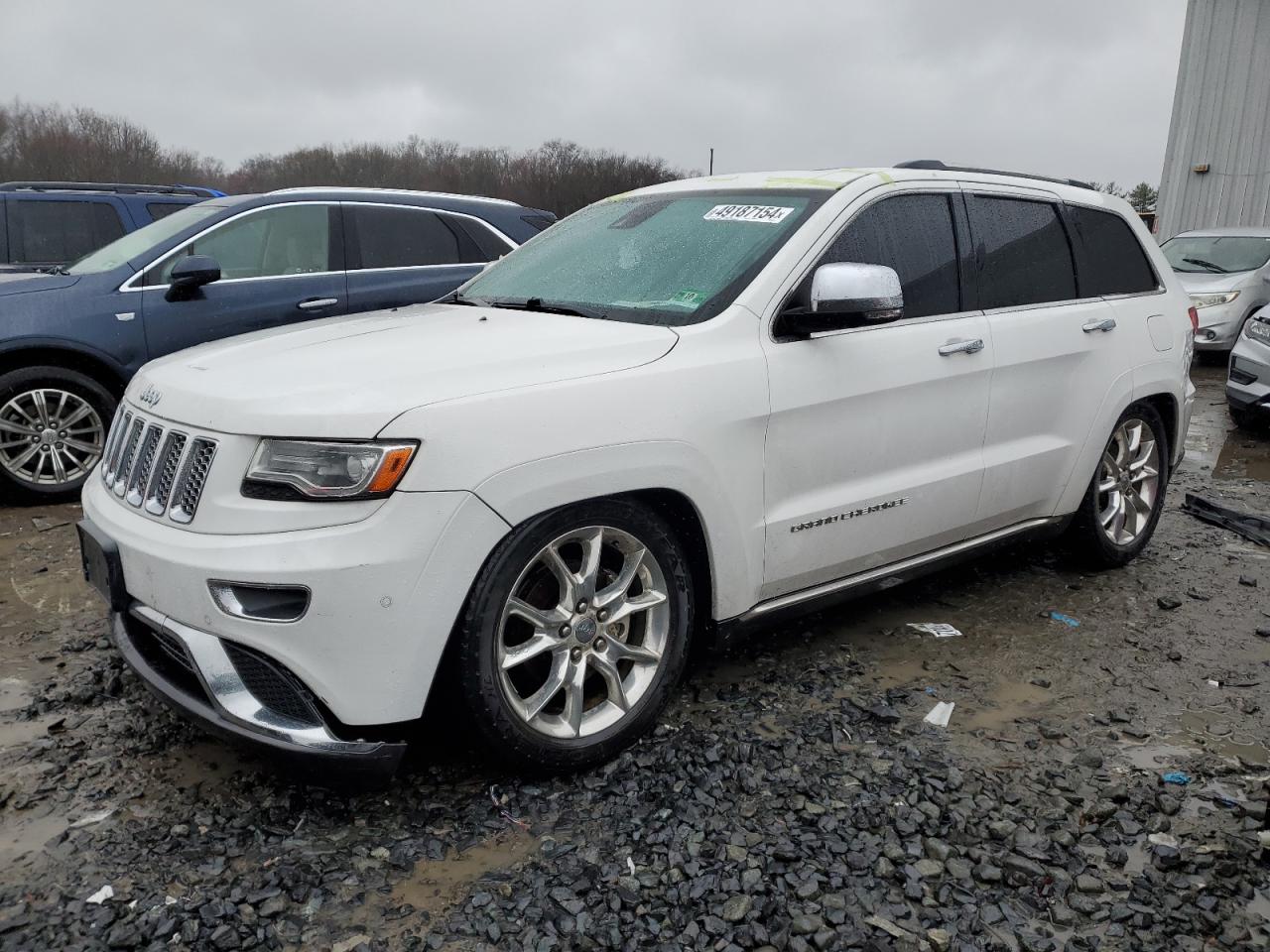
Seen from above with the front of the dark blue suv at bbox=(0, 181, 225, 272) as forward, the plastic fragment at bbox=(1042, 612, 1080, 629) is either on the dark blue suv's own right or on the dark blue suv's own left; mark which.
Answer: on the dark blue suv's own left

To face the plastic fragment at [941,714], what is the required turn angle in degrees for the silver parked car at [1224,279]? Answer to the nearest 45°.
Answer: approximately 45° to its left

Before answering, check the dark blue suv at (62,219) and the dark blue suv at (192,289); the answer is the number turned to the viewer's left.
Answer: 2

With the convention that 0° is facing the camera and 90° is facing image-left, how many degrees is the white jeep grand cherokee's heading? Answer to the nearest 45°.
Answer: approximately 45°

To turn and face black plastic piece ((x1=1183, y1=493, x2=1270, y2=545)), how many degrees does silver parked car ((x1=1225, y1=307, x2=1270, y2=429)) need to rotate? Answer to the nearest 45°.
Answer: approximately 45° to its left

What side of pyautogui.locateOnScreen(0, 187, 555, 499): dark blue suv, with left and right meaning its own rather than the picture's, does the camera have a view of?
left

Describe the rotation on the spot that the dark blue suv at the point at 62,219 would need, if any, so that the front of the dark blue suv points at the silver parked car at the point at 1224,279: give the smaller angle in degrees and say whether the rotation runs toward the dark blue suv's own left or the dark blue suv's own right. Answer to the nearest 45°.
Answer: approximately 180°

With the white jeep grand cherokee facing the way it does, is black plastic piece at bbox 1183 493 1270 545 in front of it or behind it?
behind

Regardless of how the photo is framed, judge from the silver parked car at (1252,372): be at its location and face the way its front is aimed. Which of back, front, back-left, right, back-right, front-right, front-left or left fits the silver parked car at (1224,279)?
back-right

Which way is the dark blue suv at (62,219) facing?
to the viewer's left

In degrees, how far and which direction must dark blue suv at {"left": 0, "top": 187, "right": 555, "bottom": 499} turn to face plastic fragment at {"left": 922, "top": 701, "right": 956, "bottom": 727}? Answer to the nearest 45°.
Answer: approximately 135° to its left
